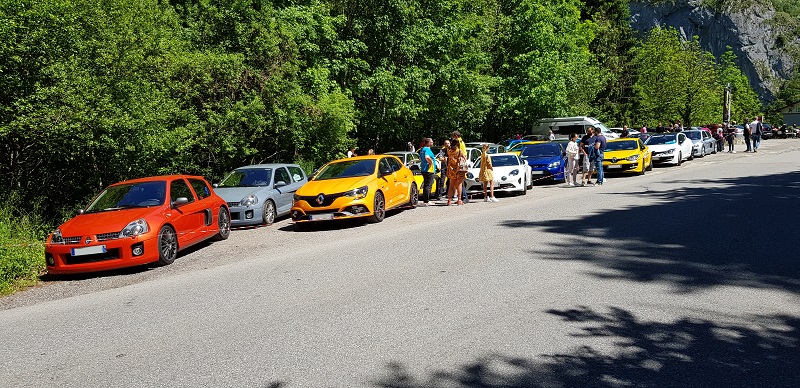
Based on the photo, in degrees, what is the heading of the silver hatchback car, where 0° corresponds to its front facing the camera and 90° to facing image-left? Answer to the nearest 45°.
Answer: approximately 45°

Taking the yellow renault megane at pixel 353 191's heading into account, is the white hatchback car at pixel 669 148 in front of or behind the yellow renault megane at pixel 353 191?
behind

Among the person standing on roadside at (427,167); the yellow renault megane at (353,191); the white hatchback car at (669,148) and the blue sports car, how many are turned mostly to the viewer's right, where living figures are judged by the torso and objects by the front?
1

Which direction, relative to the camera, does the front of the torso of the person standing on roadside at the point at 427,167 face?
to the viewer's right

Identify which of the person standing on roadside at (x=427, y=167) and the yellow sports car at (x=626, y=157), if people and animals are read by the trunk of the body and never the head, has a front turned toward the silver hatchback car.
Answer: the yellow sports car

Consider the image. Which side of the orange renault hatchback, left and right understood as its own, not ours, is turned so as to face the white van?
back

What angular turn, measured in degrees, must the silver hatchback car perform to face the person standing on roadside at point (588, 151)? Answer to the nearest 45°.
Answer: approximately 135° to its left

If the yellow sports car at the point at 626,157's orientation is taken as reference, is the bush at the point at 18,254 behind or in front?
in front

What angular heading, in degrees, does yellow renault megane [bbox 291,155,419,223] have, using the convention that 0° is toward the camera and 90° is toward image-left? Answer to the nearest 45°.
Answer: approximately 45°
